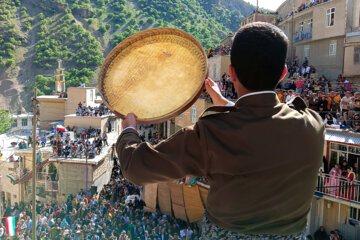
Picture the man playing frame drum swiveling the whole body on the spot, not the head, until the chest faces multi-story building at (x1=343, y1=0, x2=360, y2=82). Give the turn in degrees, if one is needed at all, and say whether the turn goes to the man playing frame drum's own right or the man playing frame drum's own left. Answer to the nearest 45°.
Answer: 0° — they already face it

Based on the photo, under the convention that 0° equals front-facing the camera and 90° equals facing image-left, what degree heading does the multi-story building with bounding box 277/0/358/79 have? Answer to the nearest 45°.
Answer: approximately 45°

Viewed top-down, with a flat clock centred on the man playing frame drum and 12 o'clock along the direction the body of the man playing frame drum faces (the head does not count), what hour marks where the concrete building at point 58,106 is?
The concrete building is roughly at 11 o'clock from the man playing frame drum.

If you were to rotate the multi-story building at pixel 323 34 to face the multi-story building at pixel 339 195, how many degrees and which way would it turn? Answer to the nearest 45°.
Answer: approximately 45° to its left

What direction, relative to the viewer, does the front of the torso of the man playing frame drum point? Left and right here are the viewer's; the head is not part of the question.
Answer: facing away from the viewer

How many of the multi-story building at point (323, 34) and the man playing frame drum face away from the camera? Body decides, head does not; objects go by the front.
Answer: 1

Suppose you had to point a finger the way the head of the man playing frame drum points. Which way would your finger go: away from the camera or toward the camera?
away from the camera

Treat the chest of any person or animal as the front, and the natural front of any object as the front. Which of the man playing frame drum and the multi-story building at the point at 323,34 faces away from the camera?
the man playing frame drum

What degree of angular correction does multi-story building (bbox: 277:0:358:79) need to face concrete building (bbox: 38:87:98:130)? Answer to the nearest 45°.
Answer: approximately 45° to its right
